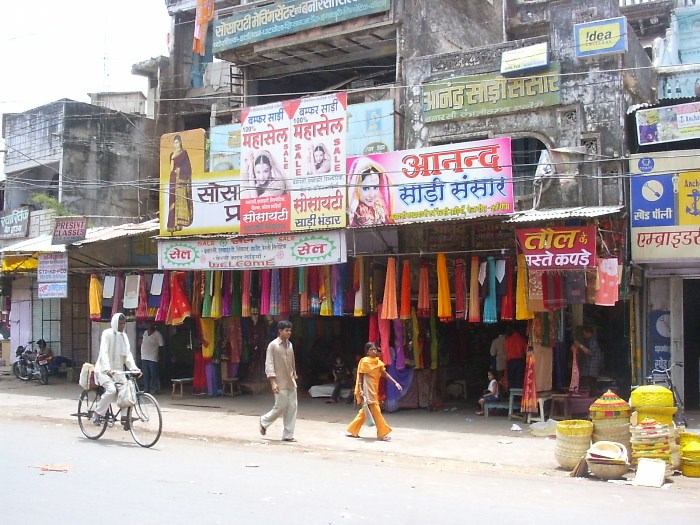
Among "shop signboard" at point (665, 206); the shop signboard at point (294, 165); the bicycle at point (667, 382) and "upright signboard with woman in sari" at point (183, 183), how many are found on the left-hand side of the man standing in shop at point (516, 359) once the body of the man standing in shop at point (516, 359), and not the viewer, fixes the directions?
2

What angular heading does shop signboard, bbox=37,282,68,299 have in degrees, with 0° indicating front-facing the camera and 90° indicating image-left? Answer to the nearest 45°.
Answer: approximately 0°

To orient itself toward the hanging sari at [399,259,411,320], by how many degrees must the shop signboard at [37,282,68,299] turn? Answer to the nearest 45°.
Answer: approximately 45° to its left

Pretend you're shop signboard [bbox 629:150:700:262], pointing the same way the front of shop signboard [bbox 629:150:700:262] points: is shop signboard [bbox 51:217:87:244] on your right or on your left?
on your right

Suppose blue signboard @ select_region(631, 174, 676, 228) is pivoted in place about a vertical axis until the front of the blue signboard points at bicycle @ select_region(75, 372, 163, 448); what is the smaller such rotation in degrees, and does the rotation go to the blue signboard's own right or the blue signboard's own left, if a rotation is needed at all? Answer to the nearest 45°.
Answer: approximately 45° to the blue signboard's own right
